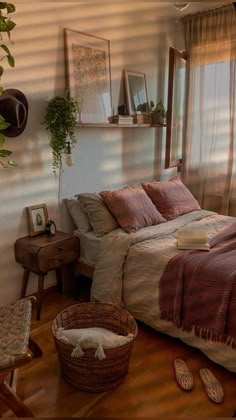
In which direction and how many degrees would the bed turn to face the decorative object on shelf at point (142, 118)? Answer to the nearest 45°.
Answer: approximately 135° to its left

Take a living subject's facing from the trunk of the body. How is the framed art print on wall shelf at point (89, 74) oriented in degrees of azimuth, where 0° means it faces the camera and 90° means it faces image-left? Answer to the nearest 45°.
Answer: approximately 315°

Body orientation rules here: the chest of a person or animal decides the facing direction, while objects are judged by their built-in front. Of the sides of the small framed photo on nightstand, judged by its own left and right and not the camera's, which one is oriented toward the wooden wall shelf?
left

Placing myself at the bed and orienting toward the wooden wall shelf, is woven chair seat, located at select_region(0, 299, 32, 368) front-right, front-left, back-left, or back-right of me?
back-left

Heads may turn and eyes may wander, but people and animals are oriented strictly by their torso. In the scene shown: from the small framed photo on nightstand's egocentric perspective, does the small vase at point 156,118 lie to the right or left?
on its left
